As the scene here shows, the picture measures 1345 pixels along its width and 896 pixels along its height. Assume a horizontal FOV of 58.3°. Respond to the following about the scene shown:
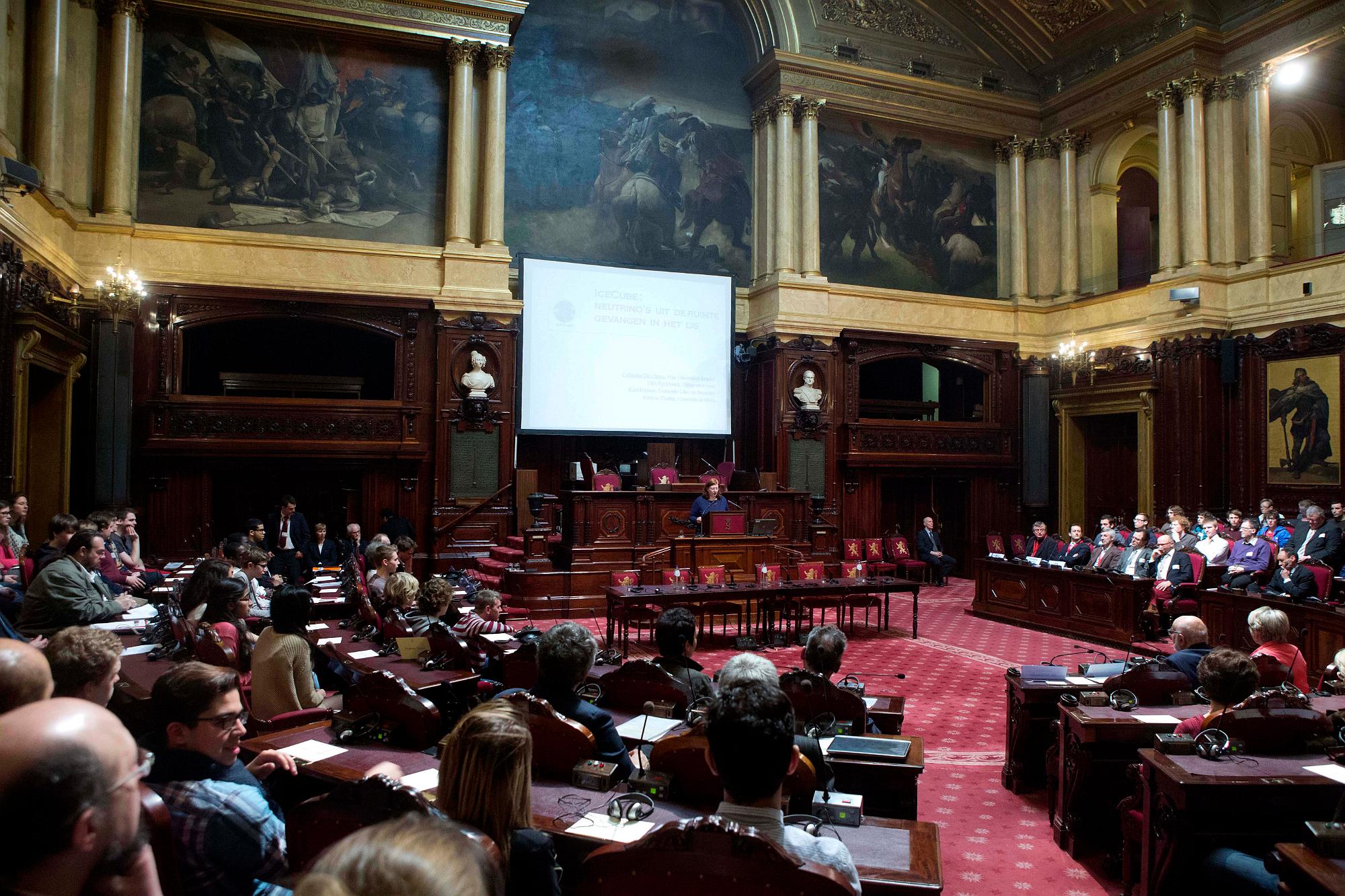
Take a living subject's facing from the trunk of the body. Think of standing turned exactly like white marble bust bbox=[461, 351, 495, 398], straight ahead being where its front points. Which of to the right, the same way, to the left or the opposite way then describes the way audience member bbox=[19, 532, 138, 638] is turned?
to the left

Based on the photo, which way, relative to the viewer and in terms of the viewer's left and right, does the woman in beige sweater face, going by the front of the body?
facing away from the viewer and to the right of the viewer

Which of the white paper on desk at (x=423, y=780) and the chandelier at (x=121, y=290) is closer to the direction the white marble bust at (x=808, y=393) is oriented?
the white paper on desk

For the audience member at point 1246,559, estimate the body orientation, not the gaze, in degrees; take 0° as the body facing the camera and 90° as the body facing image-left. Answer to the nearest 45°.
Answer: approximately 45°

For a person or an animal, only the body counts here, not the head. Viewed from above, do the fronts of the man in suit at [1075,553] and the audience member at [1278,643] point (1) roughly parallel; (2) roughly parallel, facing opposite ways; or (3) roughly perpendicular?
roughly perpendicular

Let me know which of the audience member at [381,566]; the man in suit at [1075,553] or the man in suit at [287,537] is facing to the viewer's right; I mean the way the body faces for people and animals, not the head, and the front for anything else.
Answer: the audience member

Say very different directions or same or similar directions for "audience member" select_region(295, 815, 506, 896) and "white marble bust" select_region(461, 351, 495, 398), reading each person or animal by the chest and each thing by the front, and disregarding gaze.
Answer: very different directions

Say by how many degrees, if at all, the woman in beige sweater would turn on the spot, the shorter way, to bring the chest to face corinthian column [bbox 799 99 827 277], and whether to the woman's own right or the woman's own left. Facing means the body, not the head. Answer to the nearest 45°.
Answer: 0° — they already face it

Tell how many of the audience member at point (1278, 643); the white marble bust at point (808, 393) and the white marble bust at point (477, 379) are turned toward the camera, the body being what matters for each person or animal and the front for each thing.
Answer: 2

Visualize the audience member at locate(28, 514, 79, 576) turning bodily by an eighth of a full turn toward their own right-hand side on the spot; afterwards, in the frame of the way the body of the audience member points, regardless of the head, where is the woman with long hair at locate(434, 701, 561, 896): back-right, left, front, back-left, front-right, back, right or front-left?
front-right

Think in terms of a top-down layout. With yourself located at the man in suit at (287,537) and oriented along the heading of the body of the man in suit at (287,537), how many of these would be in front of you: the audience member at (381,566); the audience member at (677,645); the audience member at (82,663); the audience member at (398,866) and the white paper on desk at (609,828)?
5

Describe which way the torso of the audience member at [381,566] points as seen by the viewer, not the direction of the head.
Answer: to the viewer's right

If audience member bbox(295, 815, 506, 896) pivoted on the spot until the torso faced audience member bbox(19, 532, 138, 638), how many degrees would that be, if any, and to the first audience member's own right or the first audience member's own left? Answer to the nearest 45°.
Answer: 0° — they already face them

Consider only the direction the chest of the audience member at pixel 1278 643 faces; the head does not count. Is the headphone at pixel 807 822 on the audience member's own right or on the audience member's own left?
on the audience member's own left

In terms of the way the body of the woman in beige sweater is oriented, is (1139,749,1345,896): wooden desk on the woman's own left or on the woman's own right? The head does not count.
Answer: on the woman's own right

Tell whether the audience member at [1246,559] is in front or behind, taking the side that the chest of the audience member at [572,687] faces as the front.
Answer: in front

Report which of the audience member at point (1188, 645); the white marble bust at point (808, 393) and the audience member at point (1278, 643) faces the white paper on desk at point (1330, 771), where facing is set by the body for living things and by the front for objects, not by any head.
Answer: the white marble bust

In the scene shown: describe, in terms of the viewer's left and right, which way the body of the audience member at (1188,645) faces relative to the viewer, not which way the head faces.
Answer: facing away from the viewer and to the left of the viewer
